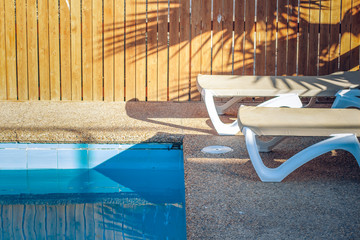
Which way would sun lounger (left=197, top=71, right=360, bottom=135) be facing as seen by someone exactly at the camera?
facing to the left of the viewer

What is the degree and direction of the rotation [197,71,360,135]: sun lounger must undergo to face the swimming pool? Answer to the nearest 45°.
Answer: approximately 45° to its left

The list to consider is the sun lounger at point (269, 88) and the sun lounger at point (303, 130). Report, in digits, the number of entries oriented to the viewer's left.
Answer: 2

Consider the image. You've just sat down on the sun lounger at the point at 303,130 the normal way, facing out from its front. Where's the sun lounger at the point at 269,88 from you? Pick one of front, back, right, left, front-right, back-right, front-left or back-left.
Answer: right

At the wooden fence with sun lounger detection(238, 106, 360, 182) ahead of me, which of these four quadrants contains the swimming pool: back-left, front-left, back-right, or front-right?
front-right

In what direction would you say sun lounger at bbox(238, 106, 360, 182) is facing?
to the viewer's left

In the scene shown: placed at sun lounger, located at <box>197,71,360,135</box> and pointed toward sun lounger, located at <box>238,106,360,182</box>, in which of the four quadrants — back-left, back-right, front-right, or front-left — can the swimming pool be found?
front-right

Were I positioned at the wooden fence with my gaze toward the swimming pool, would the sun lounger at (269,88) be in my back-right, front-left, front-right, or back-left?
front-left

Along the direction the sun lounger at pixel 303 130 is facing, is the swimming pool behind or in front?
in front

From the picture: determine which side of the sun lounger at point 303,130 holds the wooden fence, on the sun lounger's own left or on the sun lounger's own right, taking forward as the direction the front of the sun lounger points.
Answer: on the sun lounger's own right

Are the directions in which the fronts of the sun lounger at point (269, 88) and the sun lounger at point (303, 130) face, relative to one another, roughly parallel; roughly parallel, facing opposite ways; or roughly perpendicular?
roughly parallel

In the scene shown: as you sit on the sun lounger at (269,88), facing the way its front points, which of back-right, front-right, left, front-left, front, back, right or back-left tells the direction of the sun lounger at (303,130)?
left
